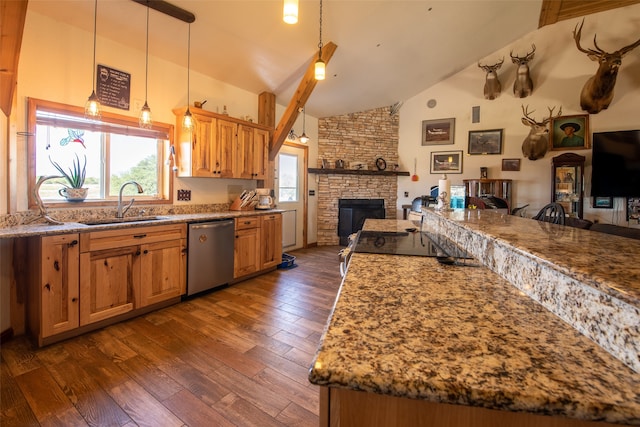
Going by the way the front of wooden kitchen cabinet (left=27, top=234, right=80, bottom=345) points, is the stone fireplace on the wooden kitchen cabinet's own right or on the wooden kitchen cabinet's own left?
on the wooden kitchen cabinet's own left

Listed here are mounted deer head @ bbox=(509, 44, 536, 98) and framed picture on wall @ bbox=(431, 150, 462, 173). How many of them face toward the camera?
2

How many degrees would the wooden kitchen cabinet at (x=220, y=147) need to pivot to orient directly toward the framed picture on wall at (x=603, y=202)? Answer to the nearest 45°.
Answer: approximately 45° to its left

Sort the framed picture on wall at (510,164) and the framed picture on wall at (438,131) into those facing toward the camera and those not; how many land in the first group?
2

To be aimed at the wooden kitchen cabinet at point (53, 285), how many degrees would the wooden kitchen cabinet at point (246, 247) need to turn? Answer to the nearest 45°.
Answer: approximately 90° to its right

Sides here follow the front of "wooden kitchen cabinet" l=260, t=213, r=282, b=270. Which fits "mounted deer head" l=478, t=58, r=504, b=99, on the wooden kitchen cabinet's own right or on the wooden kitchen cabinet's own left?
on the wooden kitchen cabinet's own left

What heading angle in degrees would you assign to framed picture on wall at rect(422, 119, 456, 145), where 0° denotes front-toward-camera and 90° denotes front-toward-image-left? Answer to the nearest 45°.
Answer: approximately 0°

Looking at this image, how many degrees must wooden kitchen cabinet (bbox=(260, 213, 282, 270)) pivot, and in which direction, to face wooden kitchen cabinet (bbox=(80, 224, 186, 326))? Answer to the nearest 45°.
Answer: approximately 90° to its right

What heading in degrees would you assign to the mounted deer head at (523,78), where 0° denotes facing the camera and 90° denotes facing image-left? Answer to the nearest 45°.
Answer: approximately 0°
